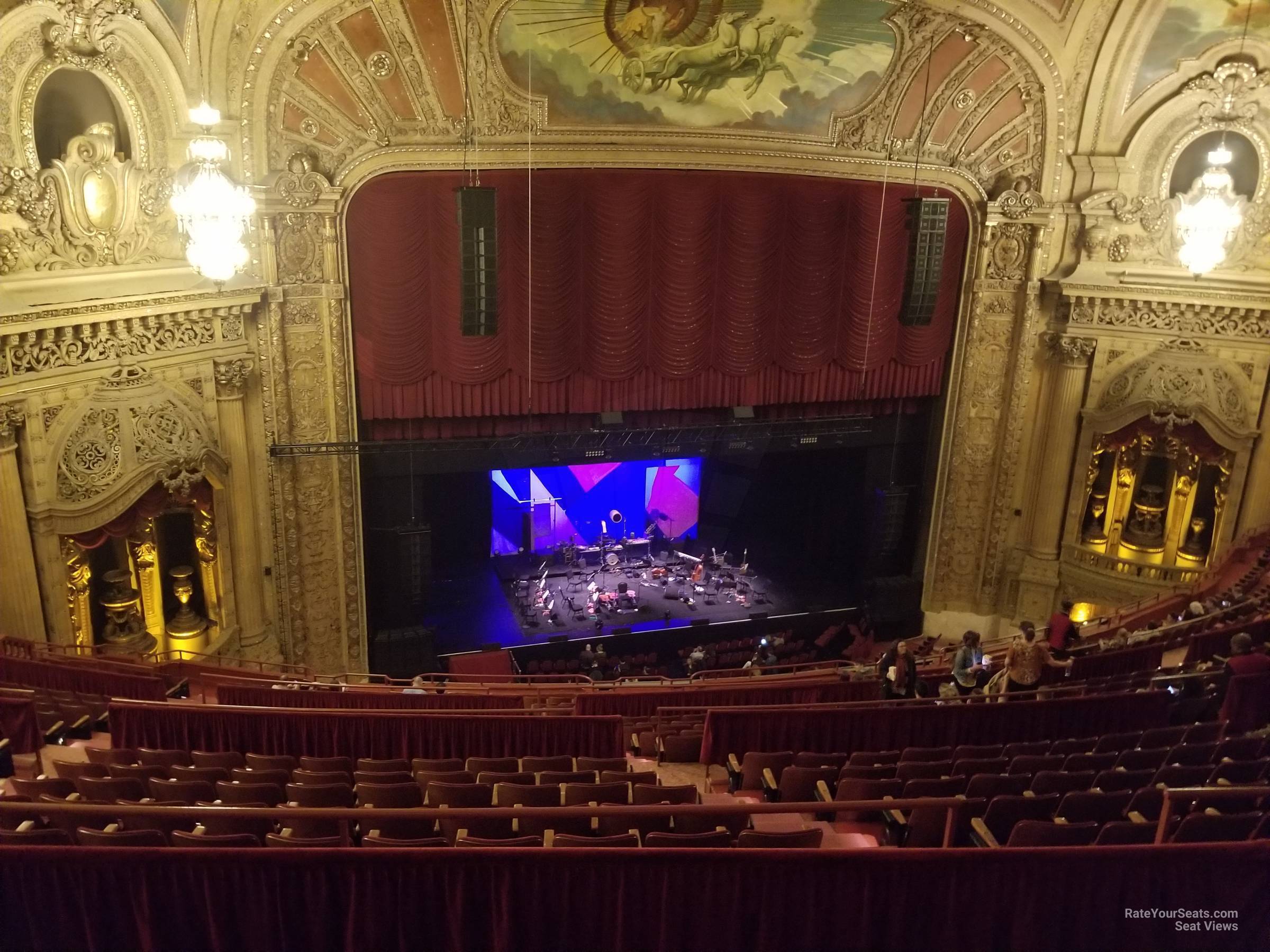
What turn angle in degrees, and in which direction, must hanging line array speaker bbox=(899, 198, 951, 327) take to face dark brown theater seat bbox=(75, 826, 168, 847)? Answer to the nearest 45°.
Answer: approximately 45° to its right

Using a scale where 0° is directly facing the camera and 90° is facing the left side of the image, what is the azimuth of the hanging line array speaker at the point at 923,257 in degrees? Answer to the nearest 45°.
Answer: approximately 315°

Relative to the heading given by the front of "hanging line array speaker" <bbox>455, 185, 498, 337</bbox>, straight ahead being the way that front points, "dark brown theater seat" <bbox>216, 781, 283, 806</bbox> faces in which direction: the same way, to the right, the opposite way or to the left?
the opposite way

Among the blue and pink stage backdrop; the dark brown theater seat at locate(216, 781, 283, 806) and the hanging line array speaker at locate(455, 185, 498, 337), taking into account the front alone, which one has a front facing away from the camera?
the dark brown theater seat

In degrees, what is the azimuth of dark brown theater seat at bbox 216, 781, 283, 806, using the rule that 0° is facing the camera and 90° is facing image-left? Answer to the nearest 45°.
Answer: approximately 180°

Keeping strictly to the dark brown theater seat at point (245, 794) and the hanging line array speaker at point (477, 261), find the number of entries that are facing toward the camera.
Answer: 1

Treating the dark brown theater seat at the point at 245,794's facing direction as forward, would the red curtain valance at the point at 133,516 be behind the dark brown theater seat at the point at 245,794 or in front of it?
in front

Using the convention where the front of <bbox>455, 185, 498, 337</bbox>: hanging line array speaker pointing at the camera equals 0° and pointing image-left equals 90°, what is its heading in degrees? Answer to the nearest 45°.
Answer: approximately 0°

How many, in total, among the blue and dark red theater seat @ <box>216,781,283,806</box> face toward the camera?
1

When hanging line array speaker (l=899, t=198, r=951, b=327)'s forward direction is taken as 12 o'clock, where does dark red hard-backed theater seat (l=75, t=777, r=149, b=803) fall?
The dark red hard-backed theater seat is roughly at 2 o'clock from the hanging line array speaker.

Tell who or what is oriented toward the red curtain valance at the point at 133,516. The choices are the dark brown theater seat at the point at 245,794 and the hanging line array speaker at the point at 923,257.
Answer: the dark brown theater seat

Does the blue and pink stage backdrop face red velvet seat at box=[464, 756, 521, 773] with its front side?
yes

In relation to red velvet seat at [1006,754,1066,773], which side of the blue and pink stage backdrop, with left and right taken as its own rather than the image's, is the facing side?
front

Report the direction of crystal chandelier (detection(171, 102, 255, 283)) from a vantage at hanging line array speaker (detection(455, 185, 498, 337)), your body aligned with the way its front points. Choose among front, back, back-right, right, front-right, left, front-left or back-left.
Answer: front-right

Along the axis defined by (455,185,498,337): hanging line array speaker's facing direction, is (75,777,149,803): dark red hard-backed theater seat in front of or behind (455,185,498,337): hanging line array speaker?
in front
